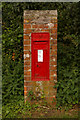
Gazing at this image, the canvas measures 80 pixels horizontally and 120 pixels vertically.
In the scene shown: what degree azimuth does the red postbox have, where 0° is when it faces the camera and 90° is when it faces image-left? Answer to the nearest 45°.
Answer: approximately 0°
